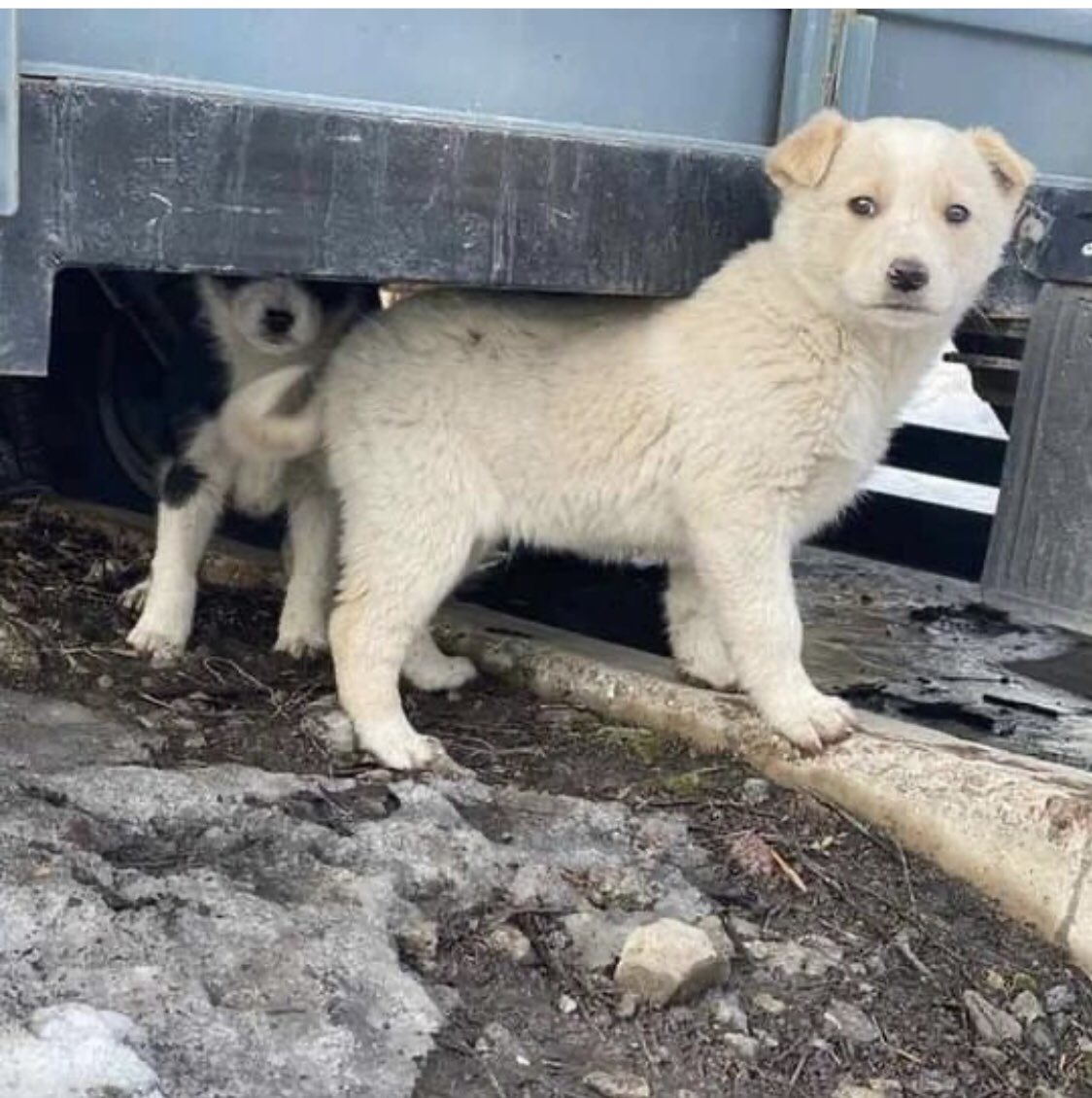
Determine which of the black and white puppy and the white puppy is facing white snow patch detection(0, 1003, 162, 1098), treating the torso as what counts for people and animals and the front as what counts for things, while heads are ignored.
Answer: the black and white puppy

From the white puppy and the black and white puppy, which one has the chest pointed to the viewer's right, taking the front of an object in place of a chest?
the white puppy

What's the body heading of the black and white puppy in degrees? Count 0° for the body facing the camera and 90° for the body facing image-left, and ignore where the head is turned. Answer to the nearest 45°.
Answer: approximately 0°

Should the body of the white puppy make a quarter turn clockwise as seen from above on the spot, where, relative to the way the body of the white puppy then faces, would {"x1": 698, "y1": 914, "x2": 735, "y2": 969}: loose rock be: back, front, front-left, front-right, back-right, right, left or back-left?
front

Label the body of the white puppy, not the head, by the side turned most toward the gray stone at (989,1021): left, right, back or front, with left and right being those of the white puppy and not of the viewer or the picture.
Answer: right

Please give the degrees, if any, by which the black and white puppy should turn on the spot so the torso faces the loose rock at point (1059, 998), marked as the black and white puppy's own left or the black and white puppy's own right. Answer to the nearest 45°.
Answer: approximately 45° to the black and white puppy's own left

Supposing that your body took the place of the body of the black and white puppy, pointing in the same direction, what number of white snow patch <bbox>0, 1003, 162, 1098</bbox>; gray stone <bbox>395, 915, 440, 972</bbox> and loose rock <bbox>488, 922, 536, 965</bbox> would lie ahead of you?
3

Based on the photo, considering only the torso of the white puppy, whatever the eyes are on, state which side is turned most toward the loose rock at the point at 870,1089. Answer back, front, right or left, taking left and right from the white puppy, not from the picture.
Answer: right

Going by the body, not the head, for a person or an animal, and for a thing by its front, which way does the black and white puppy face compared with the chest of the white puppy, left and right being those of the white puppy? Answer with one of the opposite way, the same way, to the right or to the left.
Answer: to the right

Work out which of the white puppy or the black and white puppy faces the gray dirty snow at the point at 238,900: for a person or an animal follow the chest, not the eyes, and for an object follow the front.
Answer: the black and white puppy

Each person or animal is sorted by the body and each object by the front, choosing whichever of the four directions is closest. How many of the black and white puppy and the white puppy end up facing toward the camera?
1

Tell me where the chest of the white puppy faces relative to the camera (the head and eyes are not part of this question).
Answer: to the viewer's right
